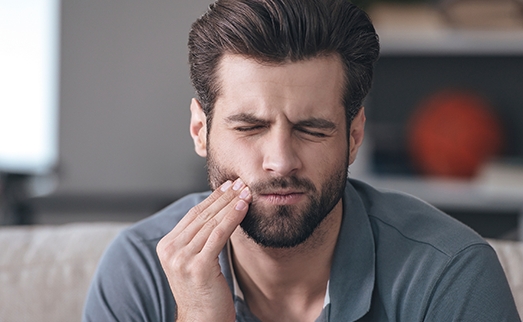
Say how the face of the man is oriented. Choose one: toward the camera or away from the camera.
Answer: toward the camera

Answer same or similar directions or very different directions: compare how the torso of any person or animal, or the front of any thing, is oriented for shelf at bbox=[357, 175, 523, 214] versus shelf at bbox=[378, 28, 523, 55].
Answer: same or similar directions

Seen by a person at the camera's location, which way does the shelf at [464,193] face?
facing the viewer

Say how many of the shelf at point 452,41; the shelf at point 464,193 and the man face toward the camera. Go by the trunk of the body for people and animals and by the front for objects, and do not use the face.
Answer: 3

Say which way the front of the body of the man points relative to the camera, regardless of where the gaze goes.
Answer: toward the camera

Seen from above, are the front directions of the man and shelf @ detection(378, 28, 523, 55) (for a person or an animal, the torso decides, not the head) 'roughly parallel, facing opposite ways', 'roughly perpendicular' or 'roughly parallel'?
roughly parallel
